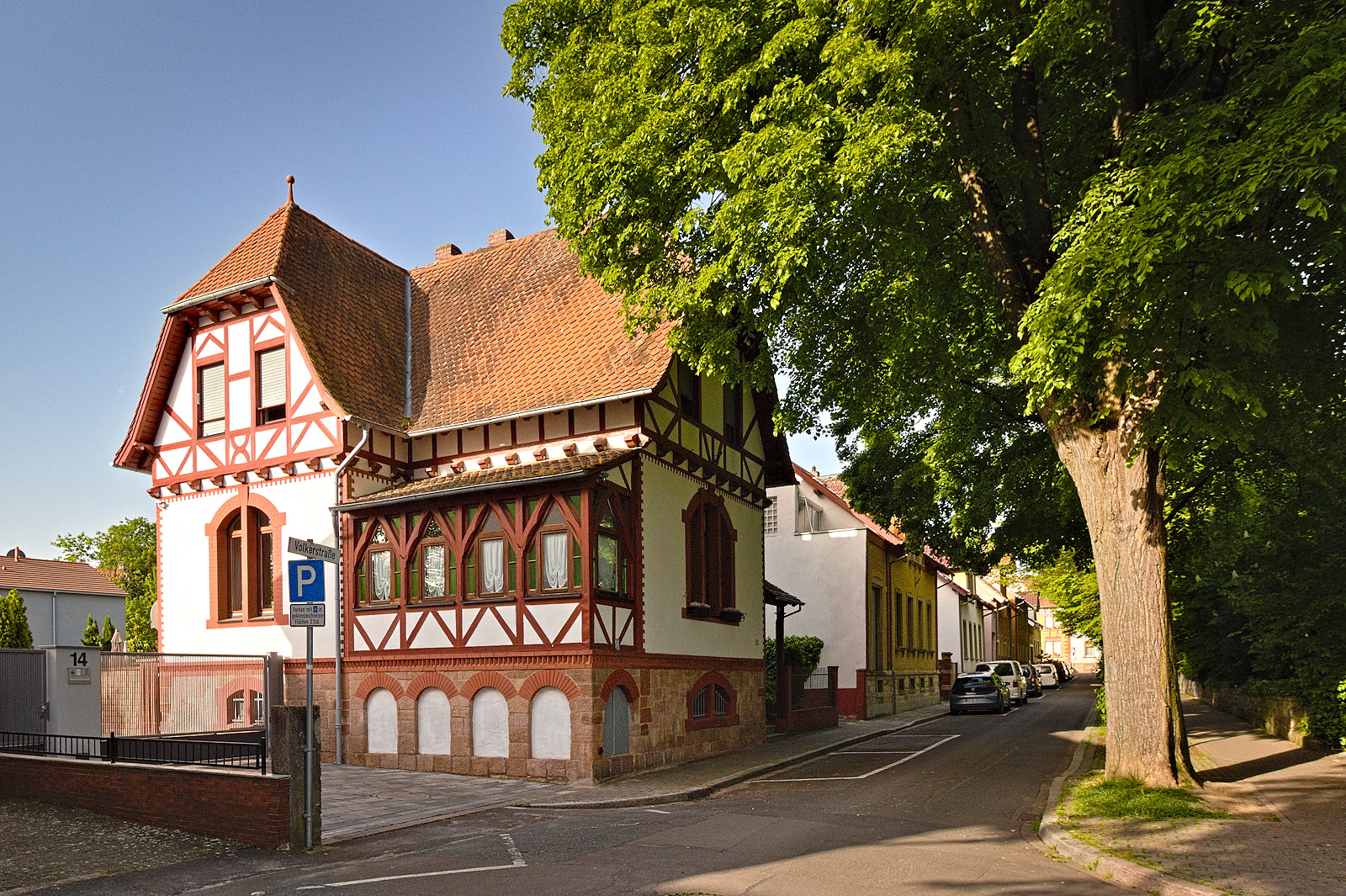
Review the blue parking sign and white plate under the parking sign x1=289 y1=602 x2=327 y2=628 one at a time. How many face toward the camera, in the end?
2

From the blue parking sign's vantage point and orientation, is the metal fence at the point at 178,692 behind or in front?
behind

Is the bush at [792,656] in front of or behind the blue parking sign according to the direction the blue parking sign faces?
behind

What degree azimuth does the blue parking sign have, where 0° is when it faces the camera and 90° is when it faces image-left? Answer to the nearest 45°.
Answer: approximately 0°

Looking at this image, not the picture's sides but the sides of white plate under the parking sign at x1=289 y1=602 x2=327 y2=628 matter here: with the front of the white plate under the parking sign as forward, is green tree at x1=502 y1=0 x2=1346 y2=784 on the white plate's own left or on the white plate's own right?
on the white plate's own left

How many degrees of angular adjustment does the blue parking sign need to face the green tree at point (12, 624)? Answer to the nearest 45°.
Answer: approximately 180°
